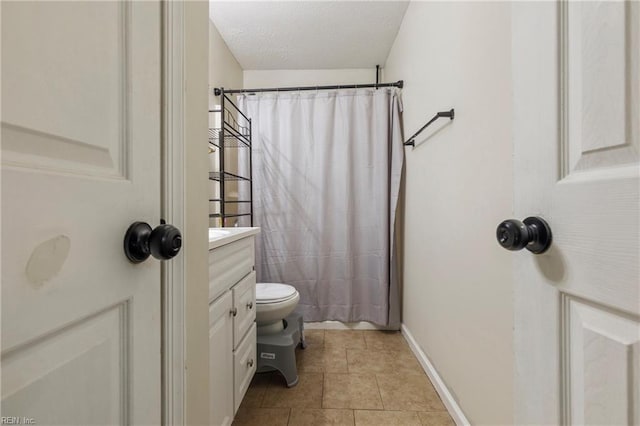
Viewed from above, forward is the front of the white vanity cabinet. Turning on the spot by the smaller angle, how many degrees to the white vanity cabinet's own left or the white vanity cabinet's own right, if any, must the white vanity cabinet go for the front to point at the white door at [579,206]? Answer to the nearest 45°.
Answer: approximately 45° to the white vanity cabinet's own right

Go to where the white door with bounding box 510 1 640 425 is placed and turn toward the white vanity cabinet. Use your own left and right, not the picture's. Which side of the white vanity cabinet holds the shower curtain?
right

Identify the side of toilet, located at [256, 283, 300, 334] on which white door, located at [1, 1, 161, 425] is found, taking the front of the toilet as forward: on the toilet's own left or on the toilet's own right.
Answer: on the toilet's own right

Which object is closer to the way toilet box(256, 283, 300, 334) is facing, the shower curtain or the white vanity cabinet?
the shower curtain

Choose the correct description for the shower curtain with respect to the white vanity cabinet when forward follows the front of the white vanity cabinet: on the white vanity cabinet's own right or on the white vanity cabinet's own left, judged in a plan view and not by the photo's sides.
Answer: on the white vanity cabinet's own left

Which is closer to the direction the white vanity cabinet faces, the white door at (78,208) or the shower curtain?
the shower curtain

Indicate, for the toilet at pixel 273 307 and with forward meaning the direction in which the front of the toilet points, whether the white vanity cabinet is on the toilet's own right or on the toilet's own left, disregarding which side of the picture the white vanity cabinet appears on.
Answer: on the toilet's own right

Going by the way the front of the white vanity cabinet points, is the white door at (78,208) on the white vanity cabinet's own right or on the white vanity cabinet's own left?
on the white vanity cabinet's own right

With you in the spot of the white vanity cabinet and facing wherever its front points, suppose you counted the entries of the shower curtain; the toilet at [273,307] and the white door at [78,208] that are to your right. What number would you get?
1

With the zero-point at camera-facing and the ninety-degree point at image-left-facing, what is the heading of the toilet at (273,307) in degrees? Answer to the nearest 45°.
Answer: approximately 270°

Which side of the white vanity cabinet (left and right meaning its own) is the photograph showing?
right
